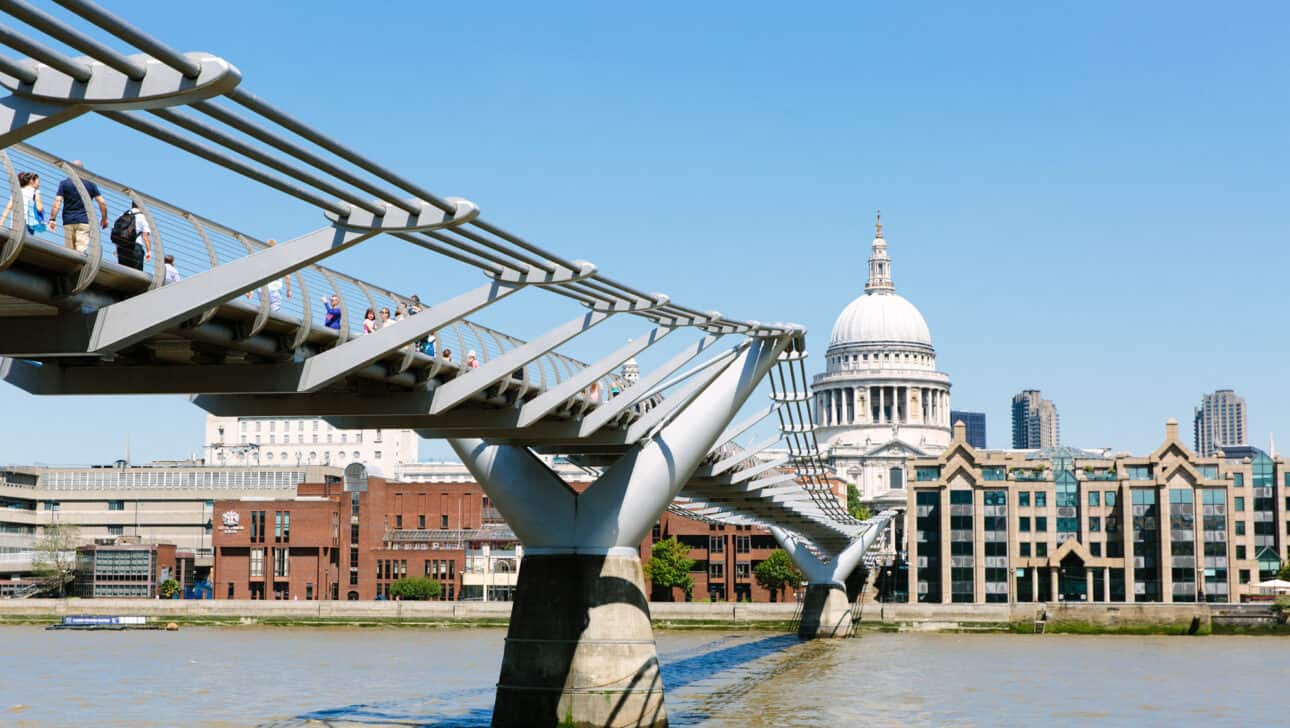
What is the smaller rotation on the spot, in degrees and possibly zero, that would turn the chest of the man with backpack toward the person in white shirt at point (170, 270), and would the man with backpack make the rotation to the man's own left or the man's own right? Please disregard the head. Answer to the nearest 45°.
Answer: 0° — they already face them

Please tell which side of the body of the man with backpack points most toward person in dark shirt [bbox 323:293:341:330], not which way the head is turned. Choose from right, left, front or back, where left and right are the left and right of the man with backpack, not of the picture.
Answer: front

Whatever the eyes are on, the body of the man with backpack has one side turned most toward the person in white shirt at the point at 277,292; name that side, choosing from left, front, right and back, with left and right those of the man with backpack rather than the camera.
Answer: front

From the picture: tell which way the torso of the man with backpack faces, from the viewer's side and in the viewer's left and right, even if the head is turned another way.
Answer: facing away from the viewer and to the right of the viewer
